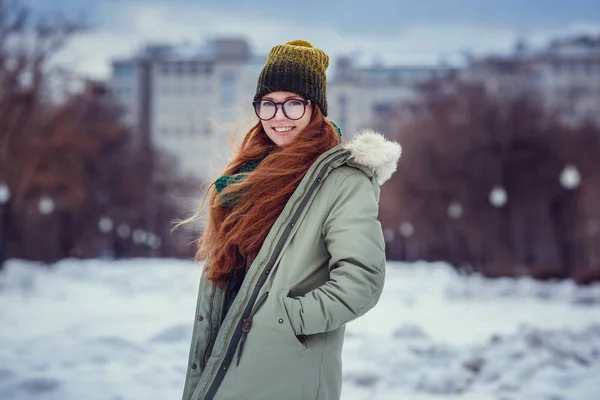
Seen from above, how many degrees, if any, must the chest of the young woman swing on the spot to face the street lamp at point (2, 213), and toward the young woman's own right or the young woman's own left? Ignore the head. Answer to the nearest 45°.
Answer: approximately 135° to the young woman's own right

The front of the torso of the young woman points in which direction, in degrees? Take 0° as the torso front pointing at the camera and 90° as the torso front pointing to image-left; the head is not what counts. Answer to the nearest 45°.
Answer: approximately 45°
